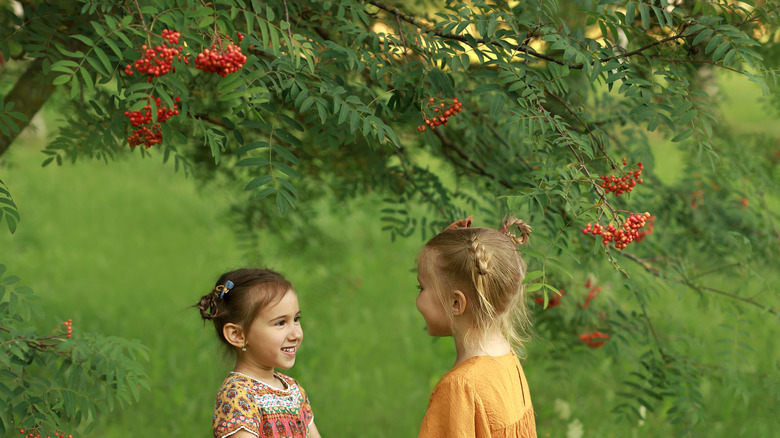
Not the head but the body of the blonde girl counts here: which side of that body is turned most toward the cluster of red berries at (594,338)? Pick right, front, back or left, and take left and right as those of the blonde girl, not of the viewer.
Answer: right

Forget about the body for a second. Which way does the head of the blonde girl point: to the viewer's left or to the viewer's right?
to the viewer's left

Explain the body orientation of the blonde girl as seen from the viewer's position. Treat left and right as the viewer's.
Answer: facing away from the viewer and to the left of the viewer
